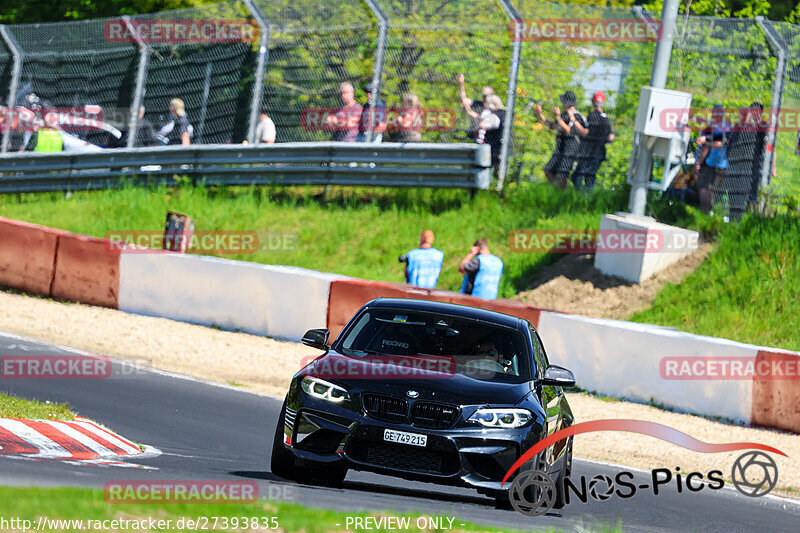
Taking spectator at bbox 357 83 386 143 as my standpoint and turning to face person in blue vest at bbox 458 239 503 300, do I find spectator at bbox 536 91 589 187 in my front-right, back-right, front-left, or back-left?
front-left

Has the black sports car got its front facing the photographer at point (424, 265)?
no

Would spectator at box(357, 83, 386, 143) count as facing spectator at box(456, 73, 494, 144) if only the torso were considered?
no

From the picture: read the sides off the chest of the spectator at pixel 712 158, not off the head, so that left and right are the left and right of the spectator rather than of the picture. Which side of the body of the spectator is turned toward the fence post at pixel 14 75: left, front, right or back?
right

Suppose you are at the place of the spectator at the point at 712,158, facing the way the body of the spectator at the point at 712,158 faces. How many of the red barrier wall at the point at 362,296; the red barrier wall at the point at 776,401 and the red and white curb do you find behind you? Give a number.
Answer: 0

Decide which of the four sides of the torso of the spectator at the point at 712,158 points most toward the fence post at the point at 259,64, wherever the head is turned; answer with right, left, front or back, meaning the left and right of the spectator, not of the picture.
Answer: right

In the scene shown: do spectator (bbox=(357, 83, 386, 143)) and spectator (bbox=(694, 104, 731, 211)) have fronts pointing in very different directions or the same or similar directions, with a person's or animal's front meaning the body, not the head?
same or similar directions

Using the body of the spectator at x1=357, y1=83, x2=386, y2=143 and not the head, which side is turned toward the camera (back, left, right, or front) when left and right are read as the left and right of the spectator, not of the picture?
front

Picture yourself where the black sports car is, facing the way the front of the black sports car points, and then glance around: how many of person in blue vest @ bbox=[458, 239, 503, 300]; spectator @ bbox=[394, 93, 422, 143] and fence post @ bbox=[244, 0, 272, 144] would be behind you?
3

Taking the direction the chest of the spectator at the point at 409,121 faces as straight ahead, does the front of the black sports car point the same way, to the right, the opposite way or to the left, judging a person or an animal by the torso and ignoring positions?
the same way

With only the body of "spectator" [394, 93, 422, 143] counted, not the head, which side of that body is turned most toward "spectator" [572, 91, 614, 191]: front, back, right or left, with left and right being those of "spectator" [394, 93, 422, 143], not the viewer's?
left

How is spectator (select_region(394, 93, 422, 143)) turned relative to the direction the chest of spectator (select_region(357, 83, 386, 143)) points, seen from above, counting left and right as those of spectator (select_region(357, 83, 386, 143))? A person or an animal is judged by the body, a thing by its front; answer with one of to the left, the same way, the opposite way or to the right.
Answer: the same way

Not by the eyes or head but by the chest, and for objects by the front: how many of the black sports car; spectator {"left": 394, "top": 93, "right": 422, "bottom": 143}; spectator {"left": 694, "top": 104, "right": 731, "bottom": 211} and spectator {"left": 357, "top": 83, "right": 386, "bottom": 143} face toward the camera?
4

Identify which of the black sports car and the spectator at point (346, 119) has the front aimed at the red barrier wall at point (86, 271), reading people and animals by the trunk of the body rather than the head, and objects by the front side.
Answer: the spectator

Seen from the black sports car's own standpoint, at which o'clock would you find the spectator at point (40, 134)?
The spectator is roughly at 5 o'clock from the black sports car.

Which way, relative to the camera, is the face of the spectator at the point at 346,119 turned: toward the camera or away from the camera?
toward the camera

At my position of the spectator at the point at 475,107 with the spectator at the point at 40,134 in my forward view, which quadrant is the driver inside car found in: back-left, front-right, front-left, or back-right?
back-left

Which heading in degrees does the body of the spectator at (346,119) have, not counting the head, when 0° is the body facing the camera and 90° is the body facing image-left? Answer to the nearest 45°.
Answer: approximately 45°

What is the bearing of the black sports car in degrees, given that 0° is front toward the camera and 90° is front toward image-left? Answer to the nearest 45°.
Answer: approximately 0°

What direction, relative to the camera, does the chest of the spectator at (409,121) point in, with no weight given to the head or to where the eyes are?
toward the camera

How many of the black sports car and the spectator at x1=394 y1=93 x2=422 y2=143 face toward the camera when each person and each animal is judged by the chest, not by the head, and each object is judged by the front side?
2
